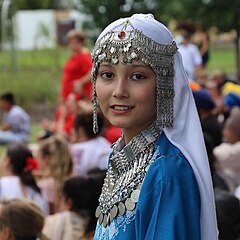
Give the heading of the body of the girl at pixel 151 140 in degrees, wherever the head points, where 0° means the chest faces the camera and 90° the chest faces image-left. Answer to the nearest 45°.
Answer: approximately 45°

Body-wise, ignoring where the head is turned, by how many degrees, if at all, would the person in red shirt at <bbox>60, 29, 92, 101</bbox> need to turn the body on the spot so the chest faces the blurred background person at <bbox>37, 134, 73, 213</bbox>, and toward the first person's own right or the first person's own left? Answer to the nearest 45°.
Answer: approximately 45° to the first person's own left

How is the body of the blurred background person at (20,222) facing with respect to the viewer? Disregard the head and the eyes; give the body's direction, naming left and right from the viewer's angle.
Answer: facing away from the viewer and to the left of the viewer

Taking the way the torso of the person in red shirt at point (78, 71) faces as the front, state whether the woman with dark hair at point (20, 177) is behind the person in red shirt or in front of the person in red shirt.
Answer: in front

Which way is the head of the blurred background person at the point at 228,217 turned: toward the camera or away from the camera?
away from the camera

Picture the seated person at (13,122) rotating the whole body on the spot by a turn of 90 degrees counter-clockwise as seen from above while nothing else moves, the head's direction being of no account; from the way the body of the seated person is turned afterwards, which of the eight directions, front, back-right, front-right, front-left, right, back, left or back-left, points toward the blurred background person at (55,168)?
front

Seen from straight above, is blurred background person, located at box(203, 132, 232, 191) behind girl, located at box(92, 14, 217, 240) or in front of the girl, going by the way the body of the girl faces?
behind
